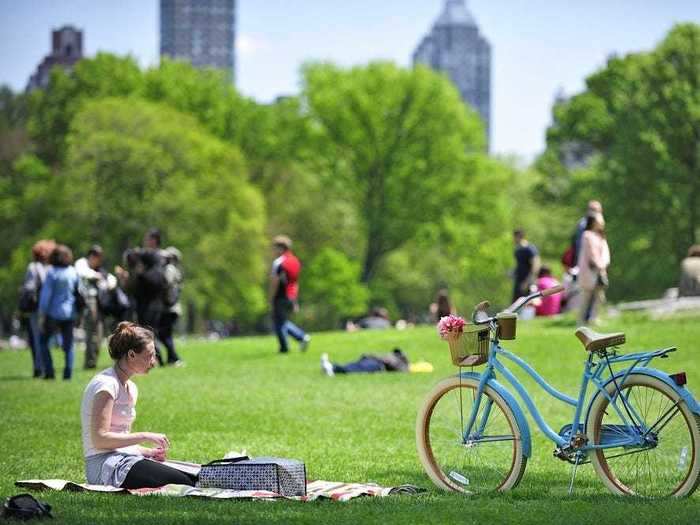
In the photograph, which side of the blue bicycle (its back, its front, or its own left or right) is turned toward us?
left

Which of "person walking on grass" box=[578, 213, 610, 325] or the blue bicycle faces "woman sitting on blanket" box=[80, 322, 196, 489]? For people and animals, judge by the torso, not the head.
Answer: the blue bicycle

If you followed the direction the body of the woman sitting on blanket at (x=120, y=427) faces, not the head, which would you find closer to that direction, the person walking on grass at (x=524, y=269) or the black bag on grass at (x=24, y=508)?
the person walking on grass

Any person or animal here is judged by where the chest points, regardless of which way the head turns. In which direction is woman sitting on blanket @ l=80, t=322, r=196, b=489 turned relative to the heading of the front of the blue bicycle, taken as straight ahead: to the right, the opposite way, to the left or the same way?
the opposite way

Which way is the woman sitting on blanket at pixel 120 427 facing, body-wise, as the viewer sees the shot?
to the viewer's right

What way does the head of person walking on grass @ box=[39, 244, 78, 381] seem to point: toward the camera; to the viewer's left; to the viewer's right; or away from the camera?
away from the camera

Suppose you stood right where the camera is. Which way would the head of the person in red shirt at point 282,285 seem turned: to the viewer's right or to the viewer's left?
to the viewer's left

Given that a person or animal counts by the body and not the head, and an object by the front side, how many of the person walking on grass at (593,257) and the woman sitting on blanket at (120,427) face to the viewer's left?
0

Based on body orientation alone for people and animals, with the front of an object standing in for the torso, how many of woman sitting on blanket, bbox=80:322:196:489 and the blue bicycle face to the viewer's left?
1

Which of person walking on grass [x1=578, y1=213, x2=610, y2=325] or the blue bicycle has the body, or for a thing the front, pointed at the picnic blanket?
the blue bicycle

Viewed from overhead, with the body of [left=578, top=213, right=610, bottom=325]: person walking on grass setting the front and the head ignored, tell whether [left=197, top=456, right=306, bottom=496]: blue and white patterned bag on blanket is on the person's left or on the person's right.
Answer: on the person's right

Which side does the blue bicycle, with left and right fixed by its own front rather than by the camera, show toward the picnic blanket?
front

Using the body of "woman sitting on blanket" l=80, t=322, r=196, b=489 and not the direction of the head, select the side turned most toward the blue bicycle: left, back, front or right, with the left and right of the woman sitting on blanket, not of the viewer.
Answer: front

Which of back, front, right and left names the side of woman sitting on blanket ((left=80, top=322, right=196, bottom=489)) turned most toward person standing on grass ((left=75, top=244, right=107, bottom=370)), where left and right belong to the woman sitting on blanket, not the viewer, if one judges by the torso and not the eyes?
left

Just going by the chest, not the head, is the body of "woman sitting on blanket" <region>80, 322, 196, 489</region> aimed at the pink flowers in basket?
yes
